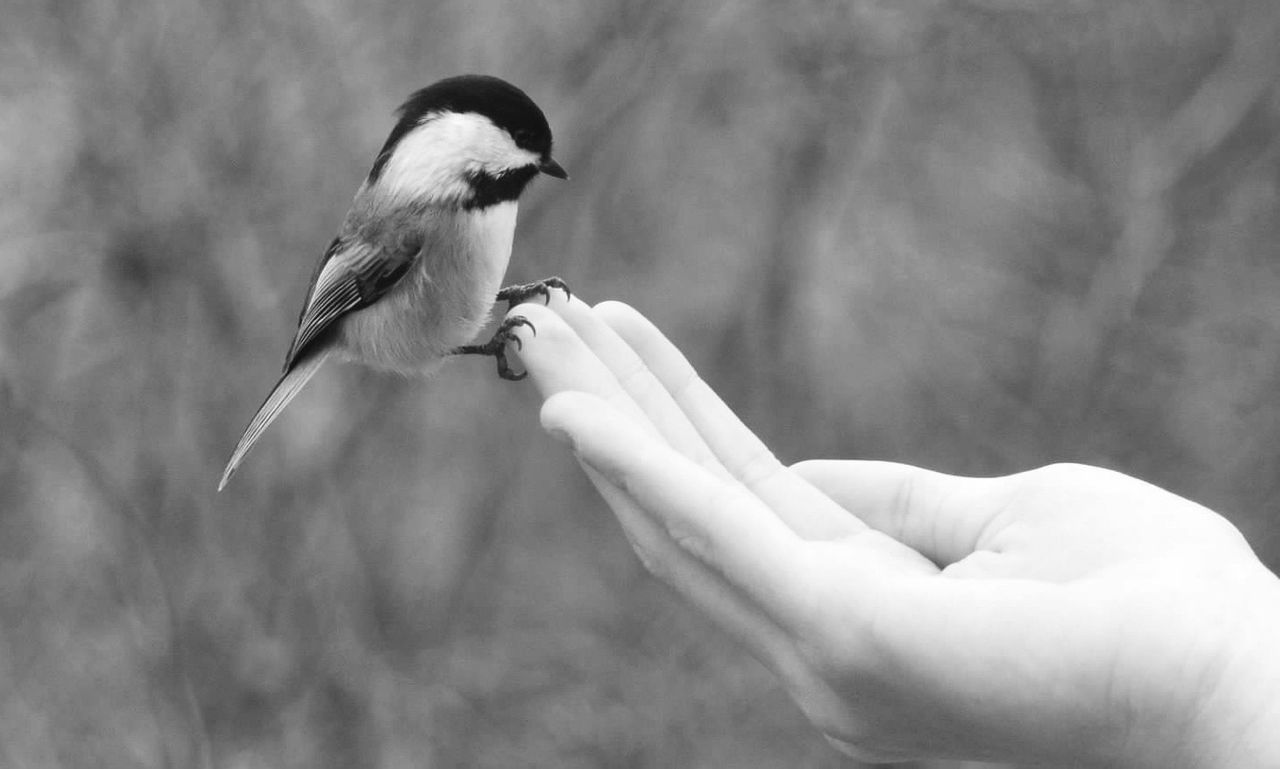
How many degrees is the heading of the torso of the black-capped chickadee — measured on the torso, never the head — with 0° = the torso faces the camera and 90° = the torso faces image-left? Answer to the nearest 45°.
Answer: approximately 270°
